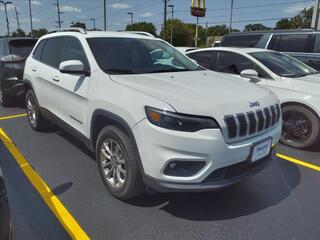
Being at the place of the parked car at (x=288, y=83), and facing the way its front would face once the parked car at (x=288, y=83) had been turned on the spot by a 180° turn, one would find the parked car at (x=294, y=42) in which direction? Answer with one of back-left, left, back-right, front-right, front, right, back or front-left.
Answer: front-right

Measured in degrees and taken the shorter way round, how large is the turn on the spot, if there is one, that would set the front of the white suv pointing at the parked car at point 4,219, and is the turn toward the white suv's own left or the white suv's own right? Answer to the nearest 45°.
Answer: approximately 90° to the white suv's own right

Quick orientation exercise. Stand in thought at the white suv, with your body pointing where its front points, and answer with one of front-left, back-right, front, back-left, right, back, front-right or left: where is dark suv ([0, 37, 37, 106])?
back

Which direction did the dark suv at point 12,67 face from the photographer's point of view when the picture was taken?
facing away from the viewer and to the left of the viewer

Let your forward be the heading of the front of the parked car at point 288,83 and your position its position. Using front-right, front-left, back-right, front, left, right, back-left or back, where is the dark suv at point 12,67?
back-right

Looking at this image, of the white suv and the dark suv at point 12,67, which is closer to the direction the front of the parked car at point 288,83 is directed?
the white suv

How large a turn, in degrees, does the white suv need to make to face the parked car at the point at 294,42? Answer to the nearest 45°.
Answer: approximately 90° to its left
